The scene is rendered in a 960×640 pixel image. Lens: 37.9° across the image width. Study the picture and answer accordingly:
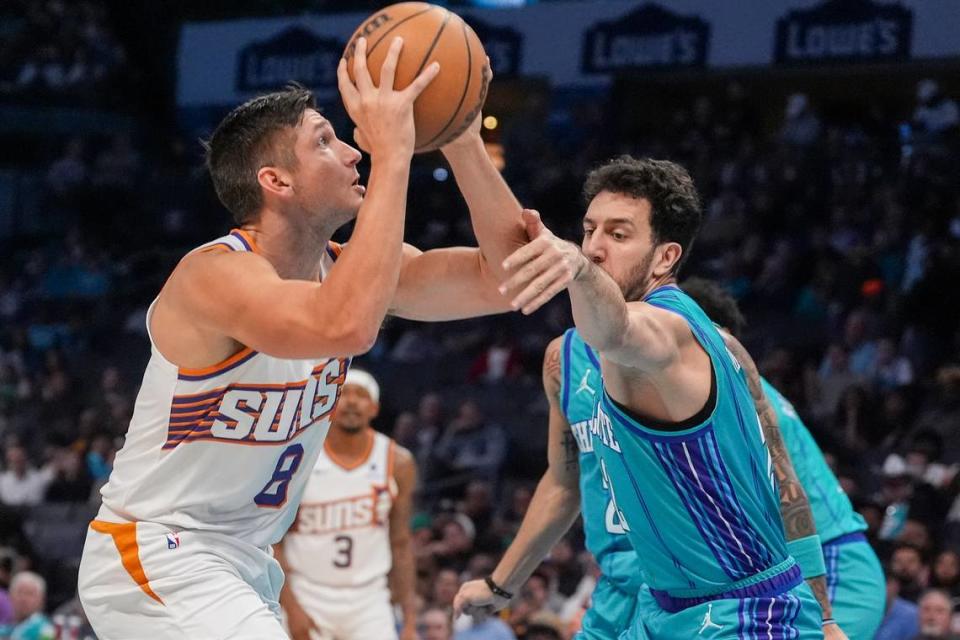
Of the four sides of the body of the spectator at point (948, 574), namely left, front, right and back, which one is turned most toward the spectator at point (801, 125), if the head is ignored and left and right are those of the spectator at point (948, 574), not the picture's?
back

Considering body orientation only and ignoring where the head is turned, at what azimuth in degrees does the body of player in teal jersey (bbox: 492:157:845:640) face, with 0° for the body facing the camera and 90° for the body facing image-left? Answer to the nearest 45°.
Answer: approximately 90°

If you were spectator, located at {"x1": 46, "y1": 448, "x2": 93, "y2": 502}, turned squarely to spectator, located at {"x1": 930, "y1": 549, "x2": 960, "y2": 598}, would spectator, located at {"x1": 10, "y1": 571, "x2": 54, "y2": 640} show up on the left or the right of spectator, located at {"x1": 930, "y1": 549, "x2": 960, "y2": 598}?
right

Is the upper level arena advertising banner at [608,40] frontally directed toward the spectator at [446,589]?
yes

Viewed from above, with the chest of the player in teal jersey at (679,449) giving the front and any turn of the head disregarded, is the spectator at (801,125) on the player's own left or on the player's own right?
on the player's own right

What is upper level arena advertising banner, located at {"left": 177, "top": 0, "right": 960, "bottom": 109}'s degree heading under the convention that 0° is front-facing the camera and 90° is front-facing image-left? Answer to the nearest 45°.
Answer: approximately 0°

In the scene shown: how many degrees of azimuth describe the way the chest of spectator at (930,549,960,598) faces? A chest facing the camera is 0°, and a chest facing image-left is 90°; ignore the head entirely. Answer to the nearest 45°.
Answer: approximately 0°
